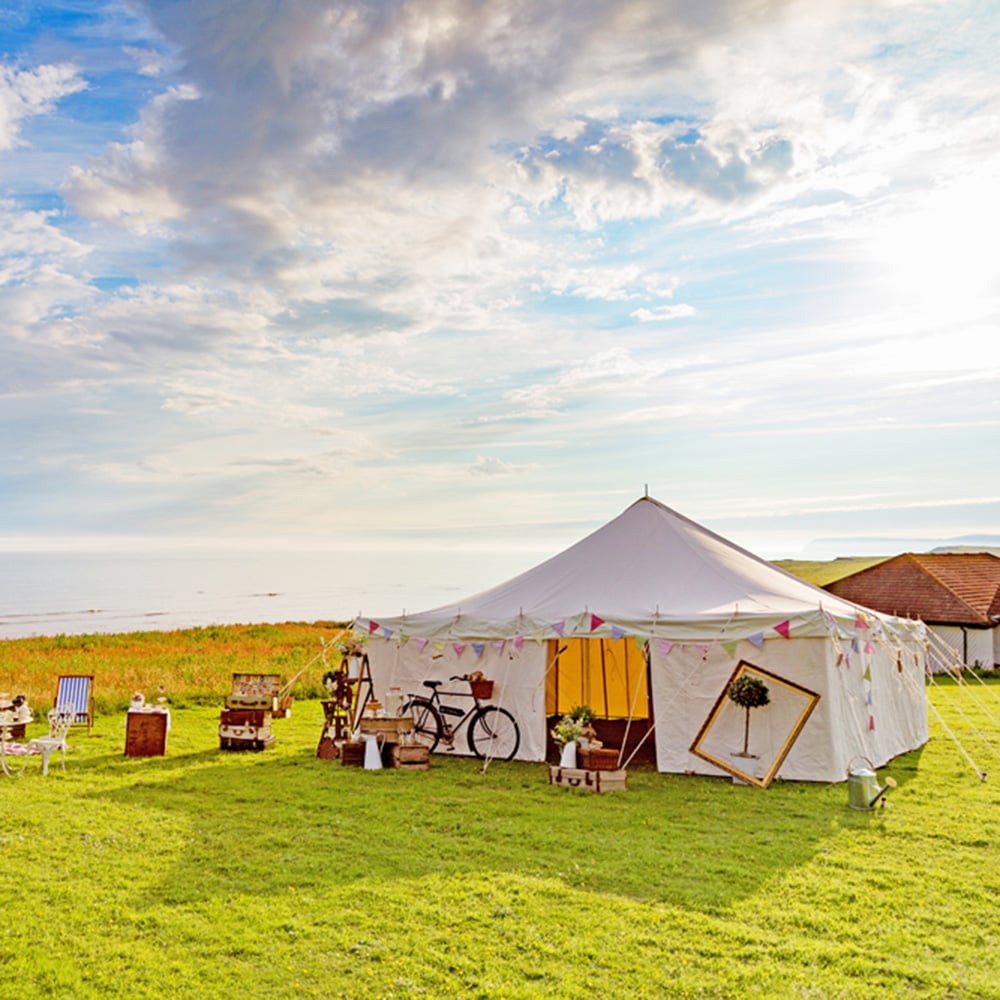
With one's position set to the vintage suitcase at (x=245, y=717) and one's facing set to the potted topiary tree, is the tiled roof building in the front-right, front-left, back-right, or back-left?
front-left

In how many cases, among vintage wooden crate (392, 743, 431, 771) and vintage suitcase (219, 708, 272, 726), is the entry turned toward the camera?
2

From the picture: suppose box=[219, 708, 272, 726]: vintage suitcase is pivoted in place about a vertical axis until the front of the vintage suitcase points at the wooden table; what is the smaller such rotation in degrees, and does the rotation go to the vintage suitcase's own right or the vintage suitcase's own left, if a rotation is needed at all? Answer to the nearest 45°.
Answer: approximately 90° to the vintage suitcase's own right

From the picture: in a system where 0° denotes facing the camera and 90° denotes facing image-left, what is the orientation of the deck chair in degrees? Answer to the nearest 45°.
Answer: approximately 45°

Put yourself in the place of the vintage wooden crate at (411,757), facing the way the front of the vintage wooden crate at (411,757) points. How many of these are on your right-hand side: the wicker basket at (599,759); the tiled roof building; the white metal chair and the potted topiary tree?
1

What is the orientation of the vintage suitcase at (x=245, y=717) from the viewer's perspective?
toward the camera

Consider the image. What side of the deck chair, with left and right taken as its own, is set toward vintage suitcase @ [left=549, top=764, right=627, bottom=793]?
left

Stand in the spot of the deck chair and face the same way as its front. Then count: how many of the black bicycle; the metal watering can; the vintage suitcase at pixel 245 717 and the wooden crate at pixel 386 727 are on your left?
4

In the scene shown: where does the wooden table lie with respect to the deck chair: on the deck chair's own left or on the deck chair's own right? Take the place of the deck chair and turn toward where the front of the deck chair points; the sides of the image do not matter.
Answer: on the deck chair's own left

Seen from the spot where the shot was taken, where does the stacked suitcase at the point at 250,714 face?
facing the viewer

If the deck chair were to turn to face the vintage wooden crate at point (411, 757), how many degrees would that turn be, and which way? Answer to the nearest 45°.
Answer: approximately 90° to its left

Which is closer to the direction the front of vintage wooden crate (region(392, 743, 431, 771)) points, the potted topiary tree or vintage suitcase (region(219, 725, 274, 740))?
the potted topiary tree

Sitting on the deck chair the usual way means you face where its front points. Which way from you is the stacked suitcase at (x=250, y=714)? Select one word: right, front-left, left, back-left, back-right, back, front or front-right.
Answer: left

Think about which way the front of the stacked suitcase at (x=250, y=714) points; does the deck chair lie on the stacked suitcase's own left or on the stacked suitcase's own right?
on the stacked suitcase's own right
